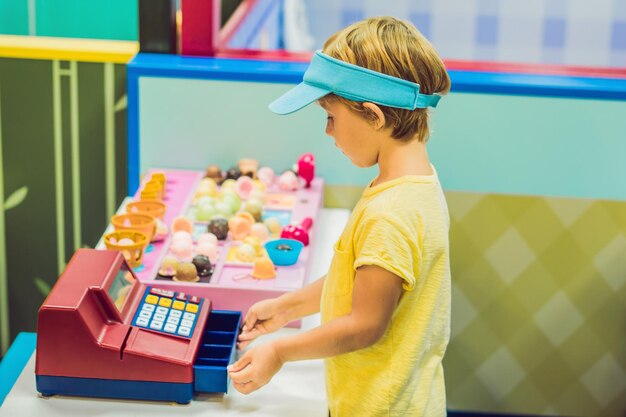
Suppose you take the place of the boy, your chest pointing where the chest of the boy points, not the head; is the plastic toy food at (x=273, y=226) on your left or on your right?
on your right

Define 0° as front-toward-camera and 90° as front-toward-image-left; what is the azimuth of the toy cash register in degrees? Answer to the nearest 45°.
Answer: approximately 270°

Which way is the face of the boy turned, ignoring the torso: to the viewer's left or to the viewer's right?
to the viewer's left

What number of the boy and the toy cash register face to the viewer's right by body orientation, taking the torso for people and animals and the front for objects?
1

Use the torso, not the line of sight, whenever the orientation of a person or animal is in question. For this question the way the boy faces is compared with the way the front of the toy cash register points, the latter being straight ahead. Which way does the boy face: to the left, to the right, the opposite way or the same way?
the opposite way

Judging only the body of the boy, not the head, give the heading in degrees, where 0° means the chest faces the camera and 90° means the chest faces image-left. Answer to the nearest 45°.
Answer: approximately 90°

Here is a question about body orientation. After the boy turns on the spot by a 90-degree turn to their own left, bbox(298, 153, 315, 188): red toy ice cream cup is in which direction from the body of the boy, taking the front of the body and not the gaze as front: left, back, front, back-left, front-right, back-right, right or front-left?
back

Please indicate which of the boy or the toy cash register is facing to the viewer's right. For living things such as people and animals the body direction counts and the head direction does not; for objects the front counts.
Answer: the toy cash register
